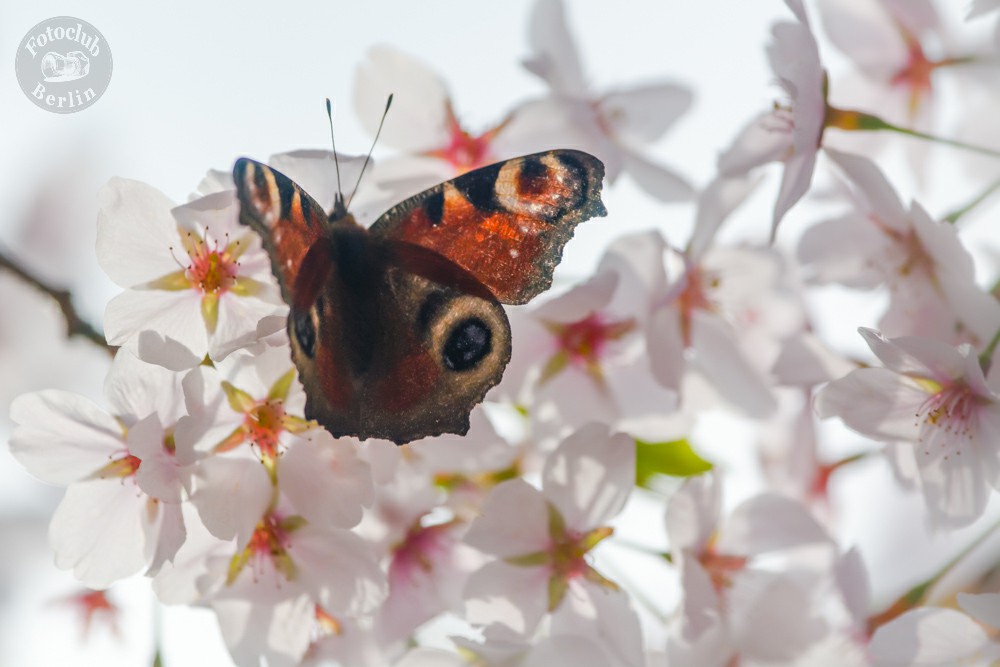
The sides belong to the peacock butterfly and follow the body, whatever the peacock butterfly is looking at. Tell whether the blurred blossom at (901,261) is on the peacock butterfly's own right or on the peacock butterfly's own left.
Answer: on the peacock butterfly's own right

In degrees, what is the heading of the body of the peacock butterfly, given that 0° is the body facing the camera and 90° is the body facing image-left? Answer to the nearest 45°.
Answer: approximately 180°

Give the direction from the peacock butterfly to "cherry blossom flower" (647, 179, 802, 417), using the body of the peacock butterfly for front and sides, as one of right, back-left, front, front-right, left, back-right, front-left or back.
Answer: front-right
